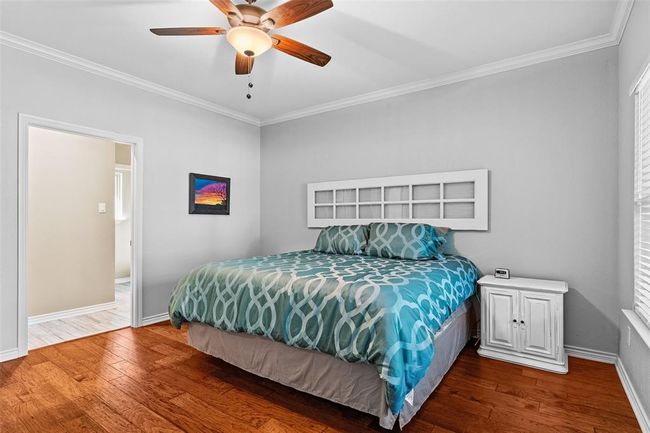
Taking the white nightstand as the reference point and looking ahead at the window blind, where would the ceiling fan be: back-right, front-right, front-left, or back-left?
back-right

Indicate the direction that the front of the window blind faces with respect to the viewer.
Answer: facing to the left of the viewer

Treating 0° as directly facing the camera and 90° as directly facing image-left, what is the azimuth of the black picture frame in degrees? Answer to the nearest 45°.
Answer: approximately 315°

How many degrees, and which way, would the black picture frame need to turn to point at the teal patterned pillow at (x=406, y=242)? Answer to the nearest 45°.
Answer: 0° — it already faces it

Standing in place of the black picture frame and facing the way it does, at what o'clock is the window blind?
The window blind is roughly at 12 o'clock from the black picture frame.

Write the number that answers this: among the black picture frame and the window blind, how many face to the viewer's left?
1
